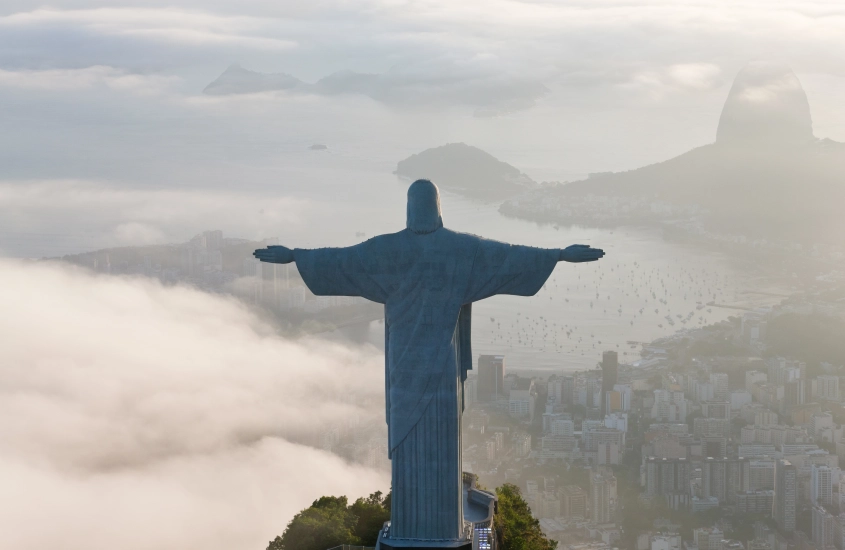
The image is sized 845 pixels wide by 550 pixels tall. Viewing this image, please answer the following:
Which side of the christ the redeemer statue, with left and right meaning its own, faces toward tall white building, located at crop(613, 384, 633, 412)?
front

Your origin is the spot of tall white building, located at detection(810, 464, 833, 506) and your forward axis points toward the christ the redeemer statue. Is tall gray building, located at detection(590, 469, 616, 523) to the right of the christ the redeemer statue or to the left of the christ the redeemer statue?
right

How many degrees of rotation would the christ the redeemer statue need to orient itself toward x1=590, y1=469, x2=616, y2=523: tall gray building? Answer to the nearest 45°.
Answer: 0° — it already faces it

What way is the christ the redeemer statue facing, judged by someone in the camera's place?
facing away from the viewer

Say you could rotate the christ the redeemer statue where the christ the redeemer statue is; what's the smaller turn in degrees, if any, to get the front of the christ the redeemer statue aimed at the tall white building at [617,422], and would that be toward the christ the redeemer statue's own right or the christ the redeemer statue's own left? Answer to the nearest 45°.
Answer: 0° — it already faces it

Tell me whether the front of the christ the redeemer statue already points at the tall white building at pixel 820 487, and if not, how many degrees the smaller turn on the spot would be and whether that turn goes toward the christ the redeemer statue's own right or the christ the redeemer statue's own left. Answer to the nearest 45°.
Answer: approximately 45° to the christ the redeemer statue's own right

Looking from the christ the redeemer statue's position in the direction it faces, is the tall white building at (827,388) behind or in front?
in front

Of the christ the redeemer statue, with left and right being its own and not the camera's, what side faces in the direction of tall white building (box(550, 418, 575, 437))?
front

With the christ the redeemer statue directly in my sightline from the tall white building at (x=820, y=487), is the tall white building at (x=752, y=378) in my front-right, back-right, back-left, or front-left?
back-right

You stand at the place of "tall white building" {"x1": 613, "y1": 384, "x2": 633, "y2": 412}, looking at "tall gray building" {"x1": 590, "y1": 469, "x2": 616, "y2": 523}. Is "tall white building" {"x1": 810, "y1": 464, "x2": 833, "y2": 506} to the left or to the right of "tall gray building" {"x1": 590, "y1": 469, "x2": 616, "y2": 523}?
left

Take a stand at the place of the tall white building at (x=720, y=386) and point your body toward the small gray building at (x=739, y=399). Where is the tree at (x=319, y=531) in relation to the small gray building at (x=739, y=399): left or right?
right
